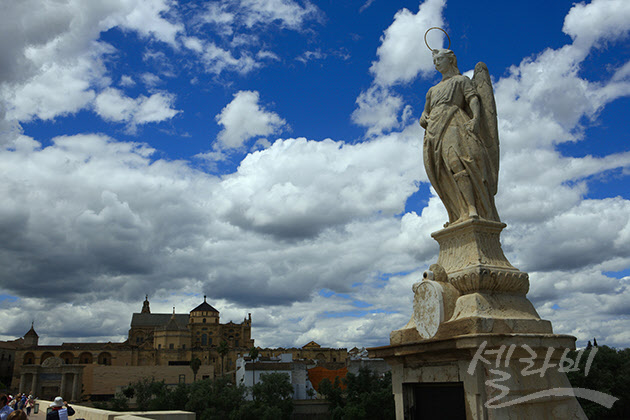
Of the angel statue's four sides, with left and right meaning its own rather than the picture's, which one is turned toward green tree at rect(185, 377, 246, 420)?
right

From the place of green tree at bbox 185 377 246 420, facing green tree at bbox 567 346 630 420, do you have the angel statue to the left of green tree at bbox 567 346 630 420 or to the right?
right

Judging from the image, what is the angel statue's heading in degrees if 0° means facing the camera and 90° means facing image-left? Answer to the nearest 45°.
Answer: approximately 45°
